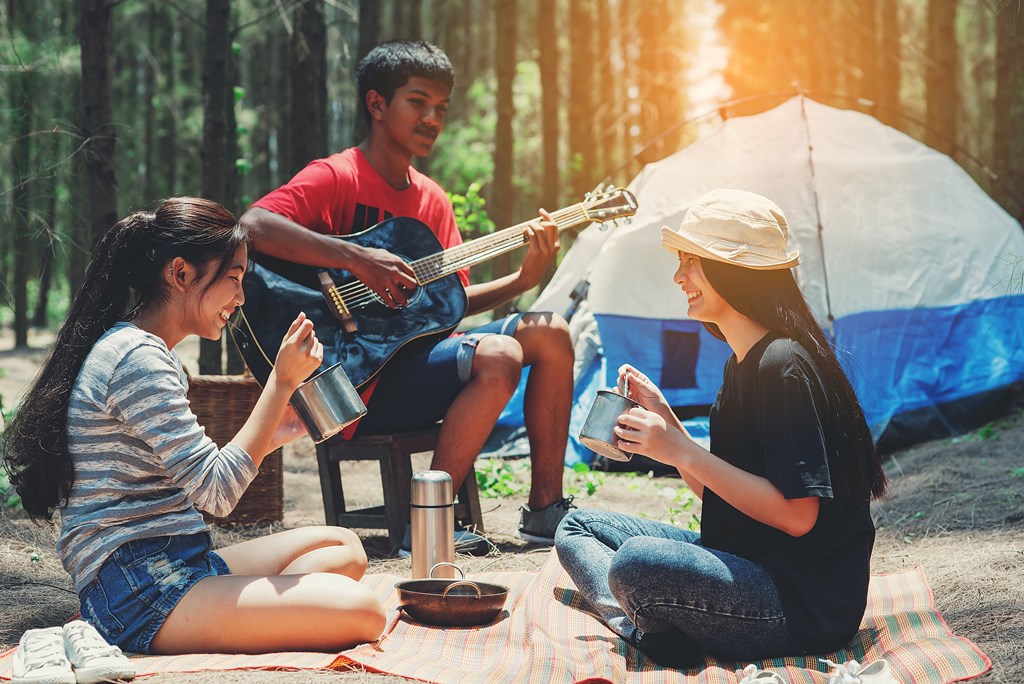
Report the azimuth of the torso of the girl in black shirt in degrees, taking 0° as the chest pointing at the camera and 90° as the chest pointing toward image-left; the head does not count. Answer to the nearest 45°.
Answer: approximately 90°

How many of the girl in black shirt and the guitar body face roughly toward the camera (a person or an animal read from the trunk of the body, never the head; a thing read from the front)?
1

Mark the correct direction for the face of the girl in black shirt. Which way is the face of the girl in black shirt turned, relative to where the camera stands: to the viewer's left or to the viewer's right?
to the viewer's left

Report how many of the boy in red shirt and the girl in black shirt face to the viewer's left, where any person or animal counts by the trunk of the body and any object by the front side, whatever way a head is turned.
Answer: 1

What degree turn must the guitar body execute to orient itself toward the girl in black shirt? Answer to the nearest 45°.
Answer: approximately 45° to its left

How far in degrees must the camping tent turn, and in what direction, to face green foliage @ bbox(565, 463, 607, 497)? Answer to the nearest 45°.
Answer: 0° — it already faces it

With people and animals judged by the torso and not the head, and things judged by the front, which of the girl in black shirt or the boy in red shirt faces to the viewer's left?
the girl in black shirt

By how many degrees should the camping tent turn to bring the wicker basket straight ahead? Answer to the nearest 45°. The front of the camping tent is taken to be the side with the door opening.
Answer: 0° — it already faces it

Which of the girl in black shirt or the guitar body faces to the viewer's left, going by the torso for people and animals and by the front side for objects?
the girl in black shirt

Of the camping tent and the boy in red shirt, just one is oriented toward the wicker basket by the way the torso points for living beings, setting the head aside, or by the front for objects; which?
the camping tent
